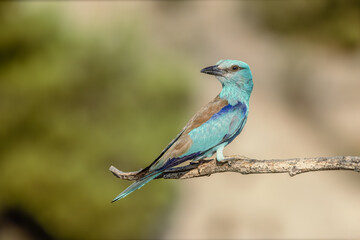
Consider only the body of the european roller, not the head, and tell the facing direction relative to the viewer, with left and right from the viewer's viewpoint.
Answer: facing to the right of the viewer
